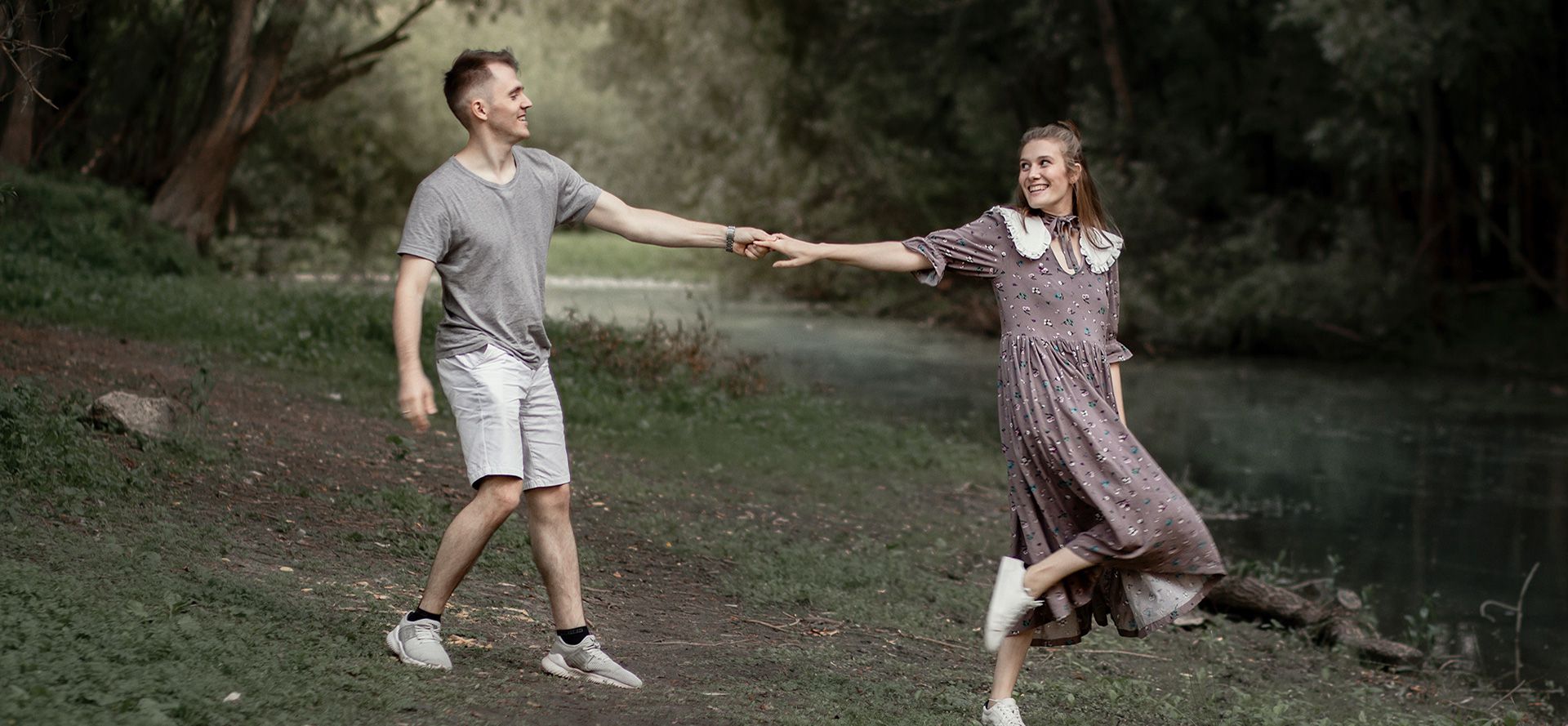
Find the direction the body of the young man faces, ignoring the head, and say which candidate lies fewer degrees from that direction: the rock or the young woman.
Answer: the young woman

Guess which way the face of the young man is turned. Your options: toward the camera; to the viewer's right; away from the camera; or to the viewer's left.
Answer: to the viewer's right

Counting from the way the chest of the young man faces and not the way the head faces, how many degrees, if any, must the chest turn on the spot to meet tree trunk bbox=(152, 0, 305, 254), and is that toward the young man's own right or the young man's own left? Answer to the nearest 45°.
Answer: approximately 135° to the young man's own left

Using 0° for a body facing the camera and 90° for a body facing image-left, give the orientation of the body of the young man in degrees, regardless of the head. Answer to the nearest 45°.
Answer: approximately 315°

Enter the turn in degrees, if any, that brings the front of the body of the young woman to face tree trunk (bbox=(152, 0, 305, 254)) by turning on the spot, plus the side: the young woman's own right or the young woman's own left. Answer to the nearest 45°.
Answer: approximately 135° to the young woman's own right

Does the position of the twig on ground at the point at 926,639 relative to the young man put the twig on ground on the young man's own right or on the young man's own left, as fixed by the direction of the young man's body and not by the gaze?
on the young man's own left

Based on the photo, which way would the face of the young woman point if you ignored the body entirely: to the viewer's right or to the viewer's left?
to the viewer's left

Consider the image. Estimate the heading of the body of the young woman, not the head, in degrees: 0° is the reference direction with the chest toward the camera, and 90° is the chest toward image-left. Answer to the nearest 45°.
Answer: approximately 0°
